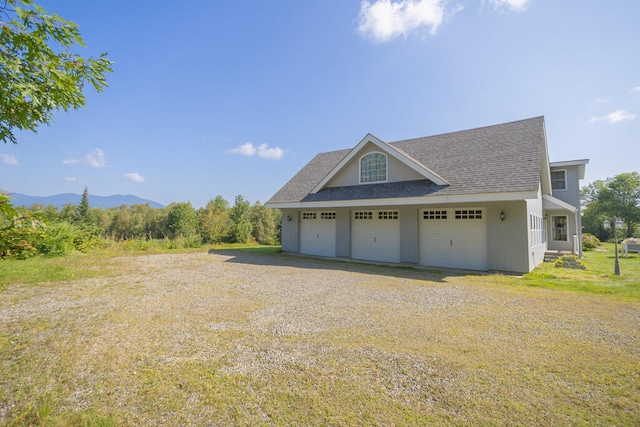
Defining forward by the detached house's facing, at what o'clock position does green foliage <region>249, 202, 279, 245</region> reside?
The green foliage is roughly at 3 o'clock from the detached house.

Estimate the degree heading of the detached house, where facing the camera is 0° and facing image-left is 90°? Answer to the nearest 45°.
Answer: approximately 45°

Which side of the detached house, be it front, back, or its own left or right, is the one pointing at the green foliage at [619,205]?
back

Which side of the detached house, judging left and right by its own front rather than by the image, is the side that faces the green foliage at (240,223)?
right

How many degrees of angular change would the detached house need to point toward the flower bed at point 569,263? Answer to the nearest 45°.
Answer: approximately 135° to its left

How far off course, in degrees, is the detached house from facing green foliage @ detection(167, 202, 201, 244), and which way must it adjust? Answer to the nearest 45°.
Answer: approximately 90° to its right
